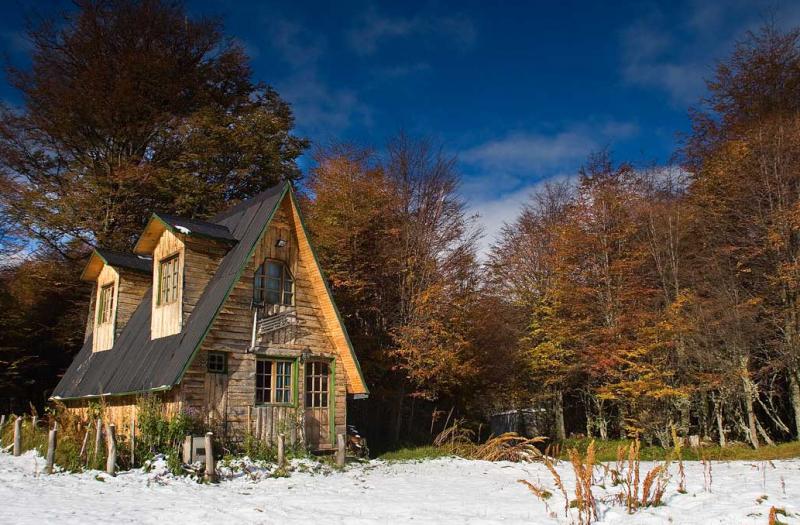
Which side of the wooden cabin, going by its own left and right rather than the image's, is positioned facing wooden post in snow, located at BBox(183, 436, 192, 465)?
right

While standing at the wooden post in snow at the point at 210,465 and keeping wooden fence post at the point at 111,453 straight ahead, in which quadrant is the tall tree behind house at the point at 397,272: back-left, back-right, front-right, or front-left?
back-right

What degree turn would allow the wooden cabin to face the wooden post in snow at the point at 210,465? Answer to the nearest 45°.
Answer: approximately 45° to its right

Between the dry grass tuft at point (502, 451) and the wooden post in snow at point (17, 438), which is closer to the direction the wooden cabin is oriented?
the dry grass tuft

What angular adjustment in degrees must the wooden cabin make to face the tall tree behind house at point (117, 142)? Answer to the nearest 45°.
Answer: approximately 135° to its left

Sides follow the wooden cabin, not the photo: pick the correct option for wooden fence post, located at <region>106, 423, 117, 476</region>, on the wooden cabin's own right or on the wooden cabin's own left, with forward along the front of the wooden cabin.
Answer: on the wooden cabin's own right

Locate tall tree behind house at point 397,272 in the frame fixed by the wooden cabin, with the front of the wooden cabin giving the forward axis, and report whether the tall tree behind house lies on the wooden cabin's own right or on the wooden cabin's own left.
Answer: on the wooden cabin's own left

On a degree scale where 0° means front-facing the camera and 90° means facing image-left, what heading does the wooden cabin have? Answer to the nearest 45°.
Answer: approximately 315°
